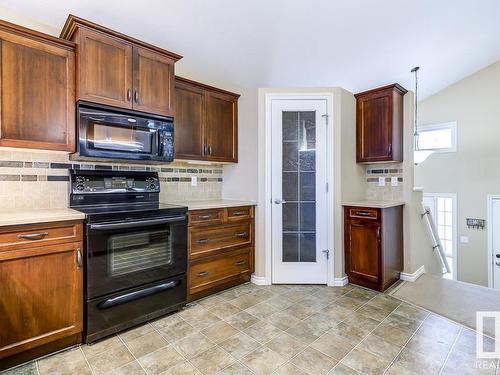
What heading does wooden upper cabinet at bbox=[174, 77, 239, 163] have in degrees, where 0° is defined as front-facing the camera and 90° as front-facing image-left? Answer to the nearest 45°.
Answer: approximately 315°

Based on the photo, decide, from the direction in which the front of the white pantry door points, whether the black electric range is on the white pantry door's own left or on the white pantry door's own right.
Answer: on the white pantry door's own right

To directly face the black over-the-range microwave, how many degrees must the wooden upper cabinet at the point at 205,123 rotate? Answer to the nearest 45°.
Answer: approximately 90° to its right

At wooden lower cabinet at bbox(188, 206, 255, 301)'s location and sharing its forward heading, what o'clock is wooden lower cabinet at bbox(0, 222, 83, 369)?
wooden lower cabinet at bbox(0, 222, 83, 369) is roughly at 3 o'clock from wooden lower cabinet at bbox(188, 206, 255, 301).

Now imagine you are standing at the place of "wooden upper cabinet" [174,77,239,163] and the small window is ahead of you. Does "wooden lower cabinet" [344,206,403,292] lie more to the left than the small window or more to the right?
right
